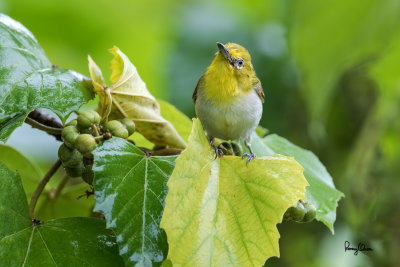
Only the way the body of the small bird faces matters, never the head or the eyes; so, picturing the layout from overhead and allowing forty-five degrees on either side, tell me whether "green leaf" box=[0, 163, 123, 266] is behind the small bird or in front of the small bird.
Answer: in front

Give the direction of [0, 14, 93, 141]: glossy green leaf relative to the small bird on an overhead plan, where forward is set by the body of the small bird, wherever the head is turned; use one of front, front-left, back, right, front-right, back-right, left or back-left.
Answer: front-right

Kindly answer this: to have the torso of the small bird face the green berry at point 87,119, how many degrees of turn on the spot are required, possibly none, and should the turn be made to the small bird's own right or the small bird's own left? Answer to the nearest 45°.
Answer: approximately 45° to the small bird's own right

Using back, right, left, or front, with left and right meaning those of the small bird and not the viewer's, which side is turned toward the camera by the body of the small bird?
front

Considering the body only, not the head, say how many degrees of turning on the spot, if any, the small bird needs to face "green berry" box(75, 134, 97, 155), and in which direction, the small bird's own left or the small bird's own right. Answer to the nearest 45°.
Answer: approximately 45° to the small bird's own right

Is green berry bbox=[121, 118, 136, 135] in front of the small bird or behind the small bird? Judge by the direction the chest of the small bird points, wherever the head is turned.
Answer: in front
